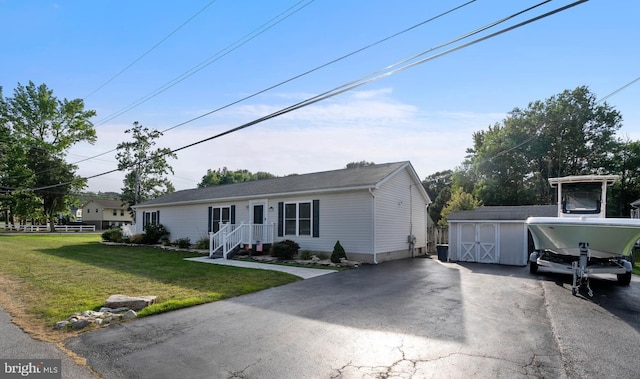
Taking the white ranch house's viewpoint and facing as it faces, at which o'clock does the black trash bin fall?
The black trash bin is roughly at 8 o'clock from the white ranch house.

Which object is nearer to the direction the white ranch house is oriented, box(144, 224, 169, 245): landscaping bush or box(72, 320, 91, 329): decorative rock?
the decorative rock

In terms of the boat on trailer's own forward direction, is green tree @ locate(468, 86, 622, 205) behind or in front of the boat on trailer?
behind

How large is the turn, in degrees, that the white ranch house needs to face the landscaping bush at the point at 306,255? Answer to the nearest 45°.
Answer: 0° — it already faces it

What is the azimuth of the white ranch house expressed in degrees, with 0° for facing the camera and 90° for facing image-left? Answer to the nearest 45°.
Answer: approximately 45°

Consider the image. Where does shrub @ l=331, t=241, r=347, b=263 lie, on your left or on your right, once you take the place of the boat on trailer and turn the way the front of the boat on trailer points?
on your right

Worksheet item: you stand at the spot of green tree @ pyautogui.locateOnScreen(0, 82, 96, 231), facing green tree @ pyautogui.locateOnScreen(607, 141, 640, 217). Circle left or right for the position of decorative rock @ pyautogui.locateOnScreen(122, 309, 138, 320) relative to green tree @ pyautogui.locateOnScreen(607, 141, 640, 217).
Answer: right
